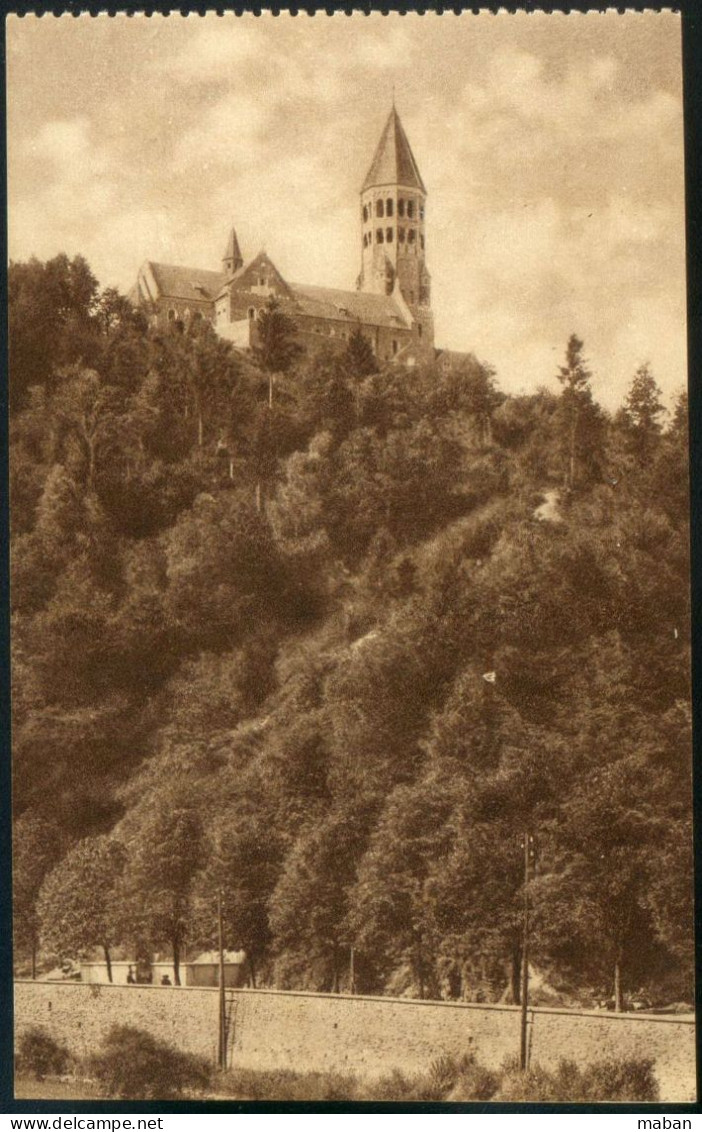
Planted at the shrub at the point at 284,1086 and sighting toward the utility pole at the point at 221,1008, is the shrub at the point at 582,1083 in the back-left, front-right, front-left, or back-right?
back-right
